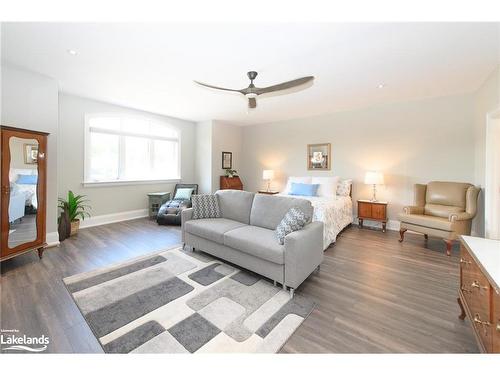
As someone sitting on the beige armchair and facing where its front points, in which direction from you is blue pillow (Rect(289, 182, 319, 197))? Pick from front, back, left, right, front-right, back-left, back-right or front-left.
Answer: front-right

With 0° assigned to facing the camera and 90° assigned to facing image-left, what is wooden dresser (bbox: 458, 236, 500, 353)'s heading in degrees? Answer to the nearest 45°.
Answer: approximately 90°

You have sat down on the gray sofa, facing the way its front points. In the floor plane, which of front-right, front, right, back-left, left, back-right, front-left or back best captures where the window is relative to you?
right

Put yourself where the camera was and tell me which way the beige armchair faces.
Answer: facing the viewer and to the left of the viewer

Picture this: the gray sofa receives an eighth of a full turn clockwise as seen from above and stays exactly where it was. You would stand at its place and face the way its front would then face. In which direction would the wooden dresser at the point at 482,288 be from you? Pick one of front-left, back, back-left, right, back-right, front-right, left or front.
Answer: back-left

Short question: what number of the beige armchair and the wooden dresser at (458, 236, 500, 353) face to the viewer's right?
0

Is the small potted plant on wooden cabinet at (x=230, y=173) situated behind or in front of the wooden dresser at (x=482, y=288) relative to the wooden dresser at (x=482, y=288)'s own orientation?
in front

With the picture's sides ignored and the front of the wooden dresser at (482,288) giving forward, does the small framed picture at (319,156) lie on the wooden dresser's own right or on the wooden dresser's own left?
on the wooden dresser's own right

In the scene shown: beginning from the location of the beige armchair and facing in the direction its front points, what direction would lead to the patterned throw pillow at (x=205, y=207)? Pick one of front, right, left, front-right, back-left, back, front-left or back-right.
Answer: front

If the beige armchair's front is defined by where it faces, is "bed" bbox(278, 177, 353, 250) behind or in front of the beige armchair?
in front

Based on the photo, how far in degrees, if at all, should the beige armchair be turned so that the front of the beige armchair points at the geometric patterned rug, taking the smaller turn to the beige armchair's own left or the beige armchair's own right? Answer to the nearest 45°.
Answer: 0° — it already faces it

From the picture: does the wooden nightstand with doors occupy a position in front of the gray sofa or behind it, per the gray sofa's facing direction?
behind

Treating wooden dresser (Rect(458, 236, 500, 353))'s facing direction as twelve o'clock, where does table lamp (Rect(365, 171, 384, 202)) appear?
The table lamp is roughly at 2 o'clock from the wooden dresser.

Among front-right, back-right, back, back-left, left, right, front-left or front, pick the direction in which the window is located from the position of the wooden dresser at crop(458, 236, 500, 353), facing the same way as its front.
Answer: front

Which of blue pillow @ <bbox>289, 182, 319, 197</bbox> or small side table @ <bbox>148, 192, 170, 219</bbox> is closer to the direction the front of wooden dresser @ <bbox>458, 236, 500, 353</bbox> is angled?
the small side table
